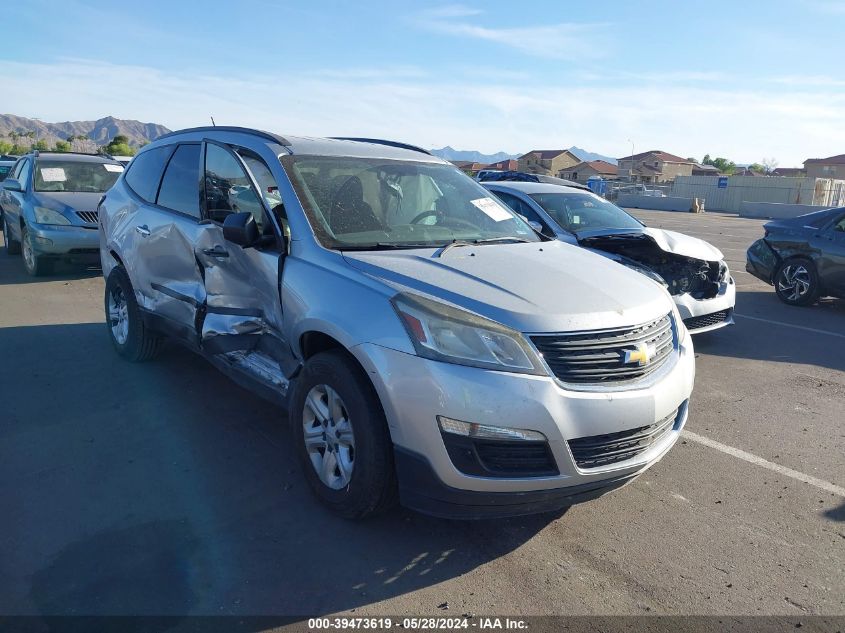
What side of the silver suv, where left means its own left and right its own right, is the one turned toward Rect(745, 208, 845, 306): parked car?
left

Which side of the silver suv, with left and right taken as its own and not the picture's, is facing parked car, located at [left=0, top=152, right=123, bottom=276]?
back

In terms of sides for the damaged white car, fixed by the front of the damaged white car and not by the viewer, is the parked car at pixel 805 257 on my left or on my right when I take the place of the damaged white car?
on my left

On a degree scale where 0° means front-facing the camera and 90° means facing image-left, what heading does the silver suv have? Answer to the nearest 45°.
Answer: approximately 315°

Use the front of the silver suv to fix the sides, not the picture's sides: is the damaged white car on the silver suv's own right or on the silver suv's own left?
on the silver suv's own left

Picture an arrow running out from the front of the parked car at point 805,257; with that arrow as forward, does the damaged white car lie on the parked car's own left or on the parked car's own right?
on the parked car's own right
